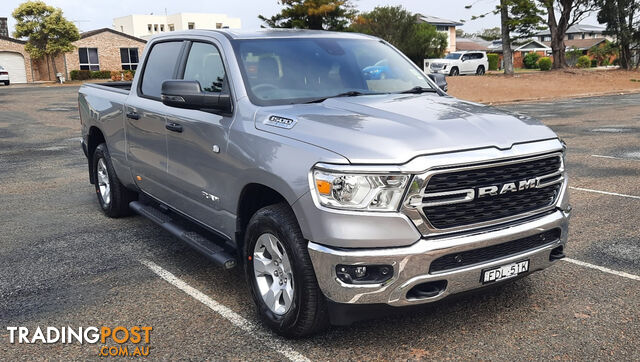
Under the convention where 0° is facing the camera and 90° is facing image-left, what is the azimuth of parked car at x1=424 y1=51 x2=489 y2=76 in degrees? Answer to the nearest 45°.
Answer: approximately 45°

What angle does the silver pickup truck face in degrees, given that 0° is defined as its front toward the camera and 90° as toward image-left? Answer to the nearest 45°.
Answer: approximately 315°

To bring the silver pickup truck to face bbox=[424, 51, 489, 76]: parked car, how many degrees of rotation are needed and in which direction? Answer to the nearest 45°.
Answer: approximately 135° to its left

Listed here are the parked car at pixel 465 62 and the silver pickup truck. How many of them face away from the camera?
0

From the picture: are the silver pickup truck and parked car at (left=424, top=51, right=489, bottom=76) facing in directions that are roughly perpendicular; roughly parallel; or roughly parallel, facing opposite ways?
roughly perpendicular

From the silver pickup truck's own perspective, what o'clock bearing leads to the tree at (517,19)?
The tree is roughly at 8 o'clock from the silver pickup truck.

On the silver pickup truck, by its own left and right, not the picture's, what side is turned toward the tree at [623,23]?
left

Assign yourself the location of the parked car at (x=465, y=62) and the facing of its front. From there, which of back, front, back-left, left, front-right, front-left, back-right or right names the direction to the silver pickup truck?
front-left
